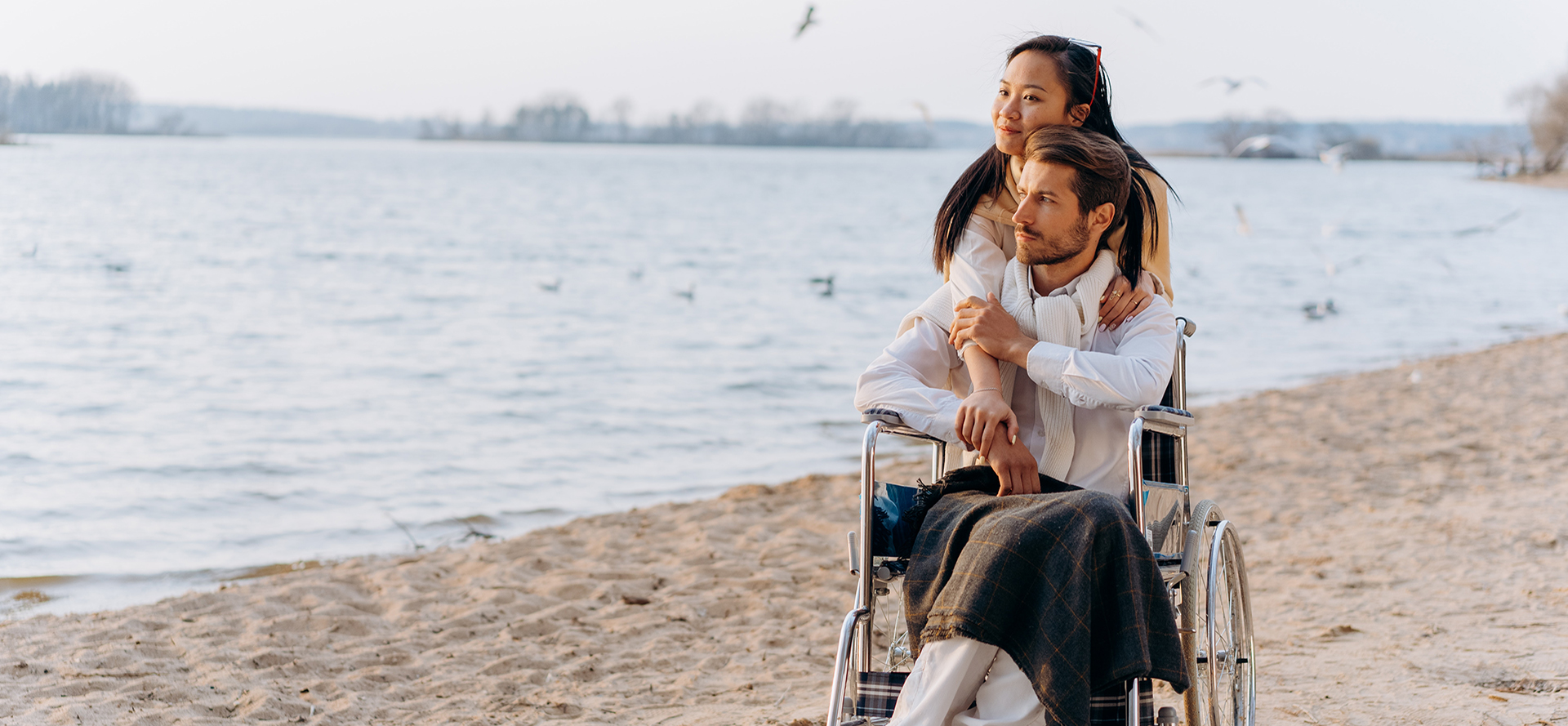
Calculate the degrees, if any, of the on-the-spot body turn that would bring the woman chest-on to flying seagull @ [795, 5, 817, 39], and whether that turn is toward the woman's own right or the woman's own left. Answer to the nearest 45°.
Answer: approximately 135° to the woman's own right

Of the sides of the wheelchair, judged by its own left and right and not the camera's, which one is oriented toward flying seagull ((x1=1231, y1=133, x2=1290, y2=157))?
back

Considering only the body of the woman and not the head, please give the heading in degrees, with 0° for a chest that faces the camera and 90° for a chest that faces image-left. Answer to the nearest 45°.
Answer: approximately 45°

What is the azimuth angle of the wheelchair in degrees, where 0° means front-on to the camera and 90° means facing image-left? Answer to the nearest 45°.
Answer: approximately 0°

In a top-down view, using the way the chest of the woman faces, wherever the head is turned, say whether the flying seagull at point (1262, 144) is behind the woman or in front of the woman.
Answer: behind

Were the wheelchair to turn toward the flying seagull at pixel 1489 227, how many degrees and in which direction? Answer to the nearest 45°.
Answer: approximately 180°
